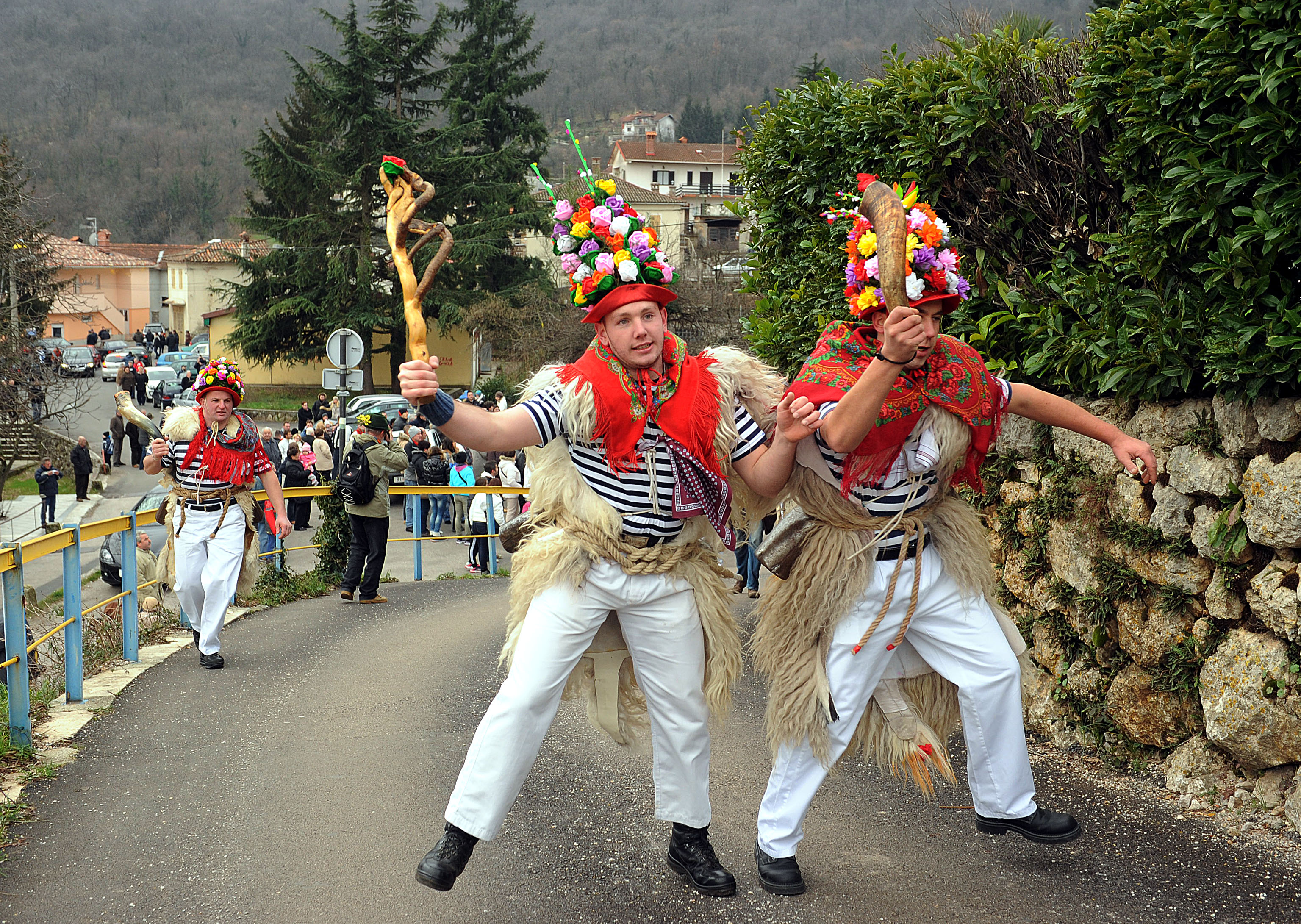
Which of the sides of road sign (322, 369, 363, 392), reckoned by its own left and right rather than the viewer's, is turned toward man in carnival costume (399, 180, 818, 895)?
back

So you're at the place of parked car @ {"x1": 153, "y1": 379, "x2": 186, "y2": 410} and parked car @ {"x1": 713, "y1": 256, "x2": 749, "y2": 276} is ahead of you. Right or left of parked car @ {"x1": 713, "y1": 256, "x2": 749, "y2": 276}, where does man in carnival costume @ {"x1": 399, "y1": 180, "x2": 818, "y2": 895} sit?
right

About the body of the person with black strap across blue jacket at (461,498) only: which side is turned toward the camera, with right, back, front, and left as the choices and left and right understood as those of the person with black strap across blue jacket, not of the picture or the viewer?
back

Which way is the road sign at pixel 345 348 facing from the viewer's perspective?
away from the camera

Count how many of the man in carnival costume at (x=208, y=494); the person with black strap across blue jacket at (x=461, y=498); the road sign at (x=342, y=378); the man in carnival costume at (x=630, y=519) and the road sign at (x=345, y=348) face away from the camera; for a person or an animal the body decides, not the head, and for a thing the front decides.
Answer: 3

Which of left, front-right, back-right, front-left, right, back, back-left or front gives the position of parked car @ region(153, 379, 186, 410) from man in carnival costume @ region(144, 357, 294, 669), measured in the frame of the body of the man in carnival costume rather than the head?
back

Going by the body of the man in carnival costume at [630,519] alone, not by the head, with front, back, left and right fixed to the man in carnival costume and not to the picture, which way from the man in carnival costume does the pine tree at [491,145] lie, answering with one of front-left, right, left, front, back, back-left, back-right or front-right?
back

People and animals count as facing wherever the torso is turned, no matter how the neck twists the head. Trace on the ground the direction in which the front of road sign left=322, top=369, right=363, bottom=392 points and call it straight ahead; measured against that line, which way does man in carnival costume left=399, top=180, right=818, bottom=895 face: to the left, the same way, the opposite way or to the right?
the opposite way

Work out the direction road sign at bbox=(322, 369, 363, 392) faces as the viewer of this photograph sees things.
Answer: facing away from the viewer

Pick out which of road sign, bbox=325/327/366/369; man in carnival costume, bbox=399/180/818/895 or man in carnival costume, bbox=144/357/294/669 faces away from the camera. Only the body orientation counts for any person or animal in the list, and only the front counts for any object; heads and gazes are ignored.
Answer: the road sign

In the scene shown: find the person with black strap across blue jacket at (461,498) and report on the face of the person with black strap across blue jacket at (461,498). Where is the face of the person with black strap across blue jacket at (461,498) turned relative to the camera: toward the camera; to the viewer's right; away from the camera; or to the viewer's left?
away from the camera

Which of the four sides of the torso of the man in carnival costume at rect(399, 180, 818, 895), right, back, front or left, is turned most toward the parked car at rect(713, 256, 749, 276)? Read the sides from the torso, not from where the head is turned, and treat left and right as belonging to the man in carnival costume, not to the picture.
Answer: back
